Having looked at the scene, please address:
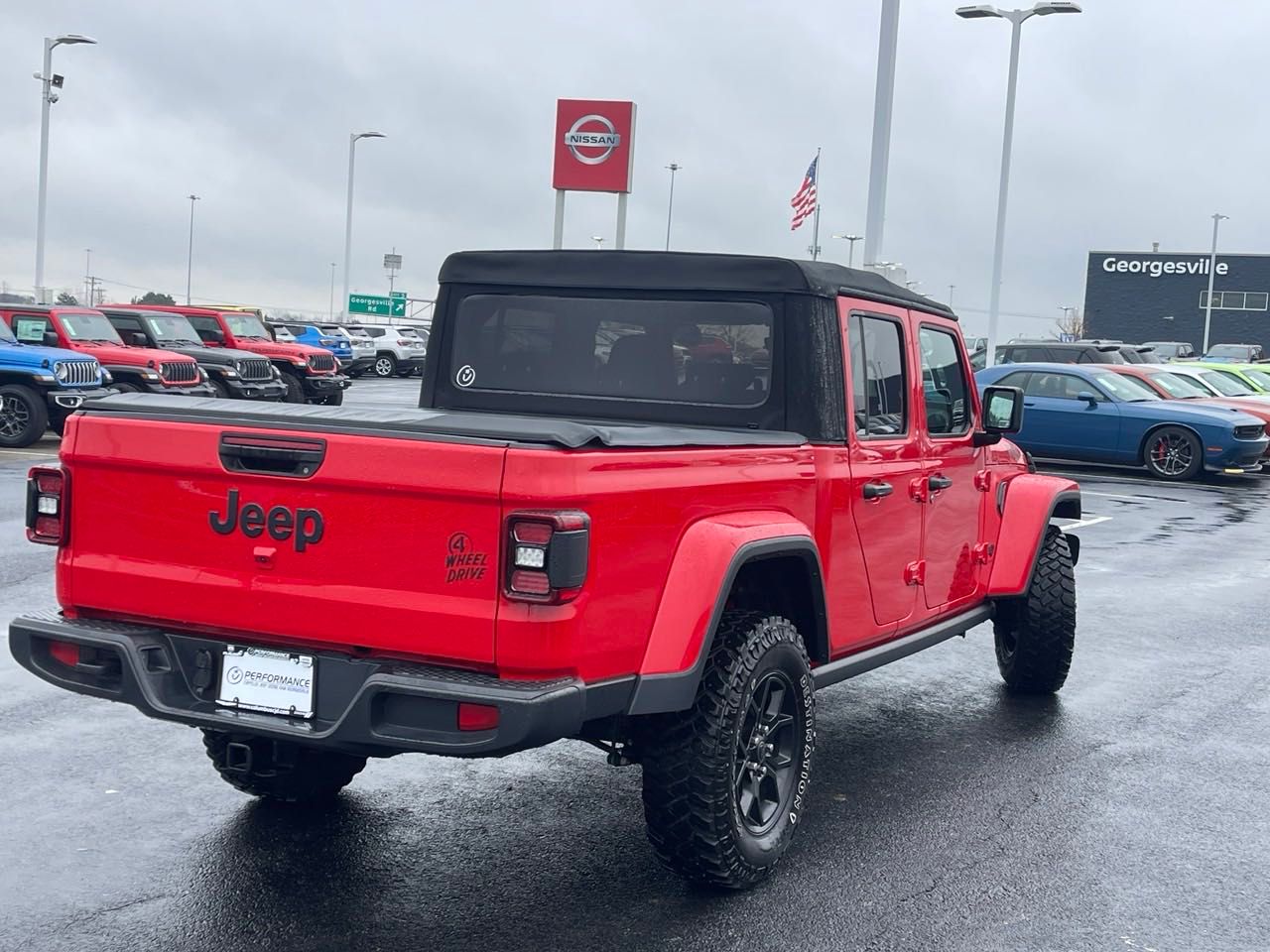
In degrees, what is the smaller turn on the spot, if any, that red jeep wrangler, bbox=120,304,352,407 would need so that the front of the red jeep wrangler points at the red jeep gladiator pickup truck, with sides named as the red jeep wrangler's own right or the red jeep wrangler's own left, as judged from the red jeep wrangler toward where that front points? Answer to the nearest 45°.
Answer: approximately 45° to the red jeep wrangler's own right

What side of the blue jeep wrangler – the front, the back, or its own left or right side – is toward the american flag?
left

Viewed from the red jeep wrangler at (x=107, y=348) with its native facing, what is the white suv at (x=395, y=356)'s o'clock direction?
The white suv is roughly at 8 o'clock from the red jeep wrangler.

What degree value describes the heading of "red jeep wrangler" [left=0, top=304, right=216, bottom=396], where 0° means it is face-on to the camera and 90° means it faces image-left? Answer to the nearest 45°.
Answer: approximately 315°

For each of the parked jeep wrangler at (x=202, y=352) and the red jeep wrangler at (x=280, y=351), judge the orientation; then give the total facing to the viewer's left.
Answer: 0

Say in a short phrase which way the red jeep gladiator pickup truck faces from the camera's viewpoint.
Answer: facing away from the viewer and to the right of the viewer

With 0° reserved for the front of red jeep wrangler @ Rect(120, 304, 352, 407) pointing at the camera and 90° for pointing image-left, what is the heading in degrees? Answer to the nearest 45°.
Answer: approximately 315°

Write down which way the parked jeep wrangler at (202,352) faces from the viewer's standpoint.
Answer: facing the viewer and to the right of the viewer
